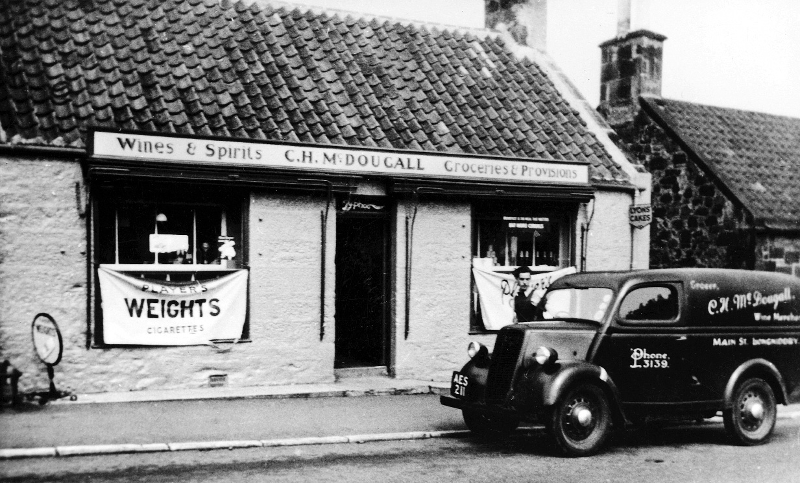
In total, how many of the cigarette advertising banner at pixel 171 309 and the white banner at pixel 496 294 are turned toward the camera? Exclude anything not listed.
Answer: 2

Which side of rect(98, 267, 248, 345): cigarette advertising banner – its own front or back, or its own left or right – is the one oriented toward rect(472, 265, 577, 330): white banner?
left

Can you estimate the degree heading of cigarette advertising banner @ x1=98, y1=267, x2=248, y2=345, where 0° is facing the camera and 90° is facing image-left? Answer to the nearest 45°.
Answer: approximately 0°

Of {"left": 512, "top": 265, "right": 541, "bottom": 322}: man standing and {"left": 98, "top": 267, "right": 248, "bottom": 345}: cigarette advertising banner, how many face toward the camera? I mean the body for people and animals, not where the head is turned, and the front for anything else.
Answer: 2

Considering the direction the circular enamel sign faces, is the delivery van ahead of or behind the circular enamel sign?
ahead

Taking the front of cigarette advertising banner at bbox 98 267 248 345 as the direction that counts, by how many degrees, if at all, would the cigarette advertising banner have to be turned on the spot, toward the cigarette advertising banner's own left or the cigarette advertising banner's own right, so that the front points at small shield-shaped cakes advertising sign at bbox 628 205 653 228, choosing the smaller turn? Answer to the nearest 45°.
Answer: approximately 90° to the cigarette advertising banner's own left

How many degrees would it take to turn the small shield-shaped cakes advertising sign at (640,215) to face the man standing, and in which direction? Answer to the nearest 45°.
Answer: approximately 45° to its right

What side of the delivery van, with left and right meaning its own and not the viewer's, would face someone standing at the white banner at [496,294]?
right

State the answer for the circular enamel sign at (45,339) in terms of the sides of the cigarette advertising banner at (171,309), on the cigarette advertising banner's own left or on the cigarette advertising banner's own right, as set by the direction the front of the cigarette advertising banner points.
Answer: on the cigarette advertising banner's own right

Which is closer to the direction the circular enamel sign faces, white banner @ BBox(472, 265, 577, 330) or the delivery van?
the delivery van

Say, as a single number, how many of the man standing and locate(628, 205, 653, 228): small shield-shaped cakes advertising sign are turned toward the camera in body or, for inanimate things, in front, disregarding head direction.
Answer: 2

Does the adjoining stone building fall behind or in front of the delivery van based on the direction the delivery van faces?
behind
